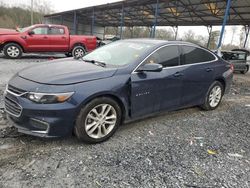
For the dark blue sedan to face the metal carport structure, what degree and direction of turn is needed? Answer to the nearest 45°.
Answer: approximately 135° to its right

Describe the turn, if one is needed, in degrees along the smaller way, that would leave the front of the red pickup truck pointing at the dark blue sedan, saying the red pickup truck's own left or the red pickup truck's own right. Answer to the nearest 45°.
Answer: approximately 90° to the red pickup truck's own left

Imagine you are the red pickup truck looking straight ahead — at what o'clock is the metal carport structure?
The metal carport structure is roughly at 5 o'clock from the red pickup truck.

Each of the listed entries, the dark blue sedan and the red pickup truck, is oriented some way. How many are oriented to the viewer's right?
0

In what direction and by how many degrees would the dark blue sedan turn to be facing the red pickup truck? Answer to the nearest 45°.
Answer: approximately 90° to its right

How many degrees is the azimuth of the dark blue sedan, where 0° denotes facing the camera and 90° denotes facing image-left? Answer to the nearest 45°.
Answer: approximately 45°

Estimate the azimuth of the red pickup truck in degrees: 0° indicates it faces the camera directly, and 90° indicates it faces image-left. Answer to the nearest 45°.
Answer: approximately 90°

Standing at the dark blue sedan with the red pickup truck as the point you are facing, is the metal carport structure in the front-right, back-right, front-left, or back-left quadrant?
front-right

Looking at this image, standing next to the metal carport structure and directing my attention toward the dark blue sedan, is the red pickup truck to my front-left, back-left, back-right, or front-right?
front-right
